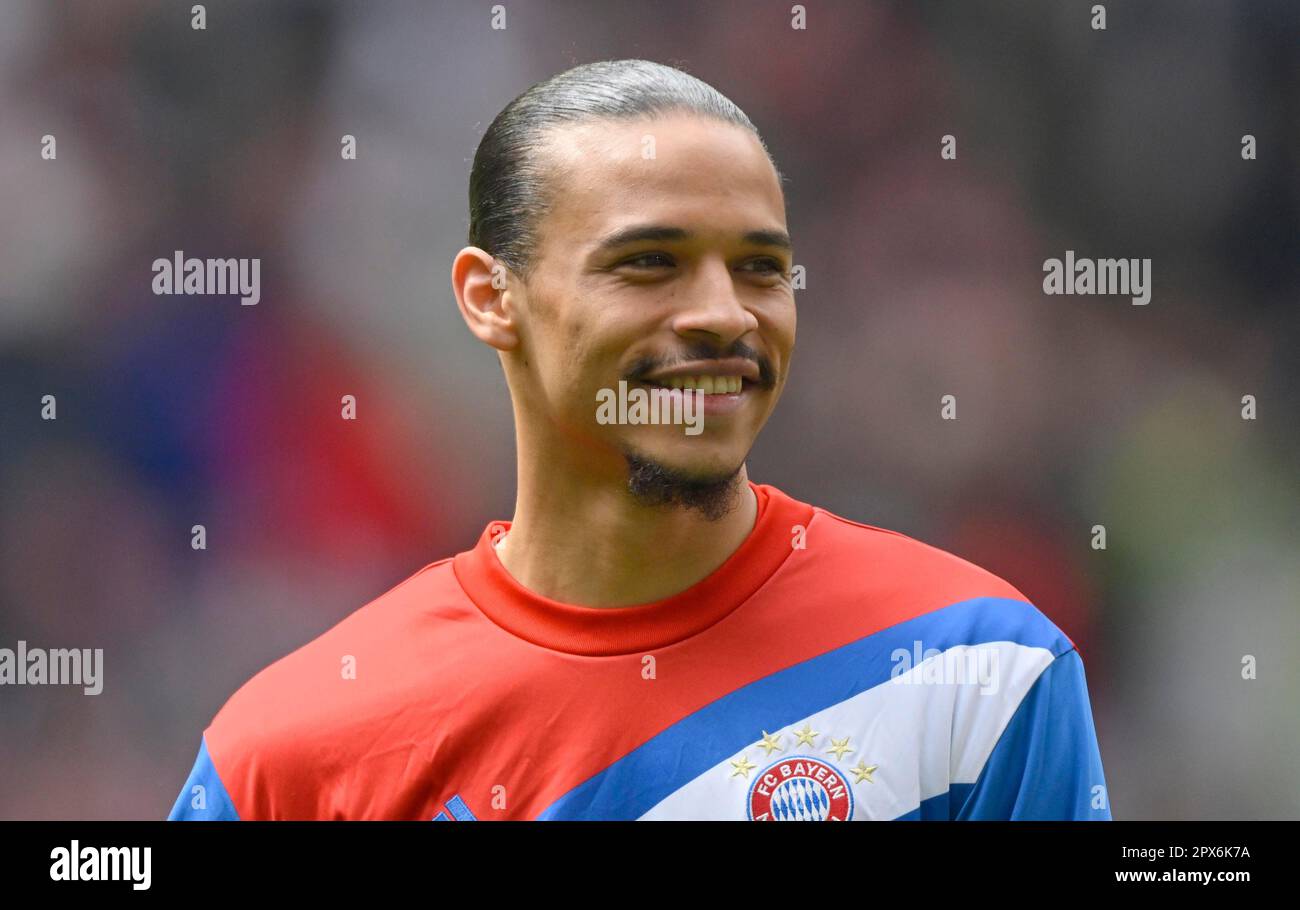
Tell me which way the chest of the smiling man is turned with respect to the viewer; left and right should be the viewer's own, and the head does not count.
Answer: facing the viewer

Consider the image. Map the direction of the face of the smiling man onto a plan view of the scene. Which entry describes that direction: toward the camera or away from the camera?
toward the camera
